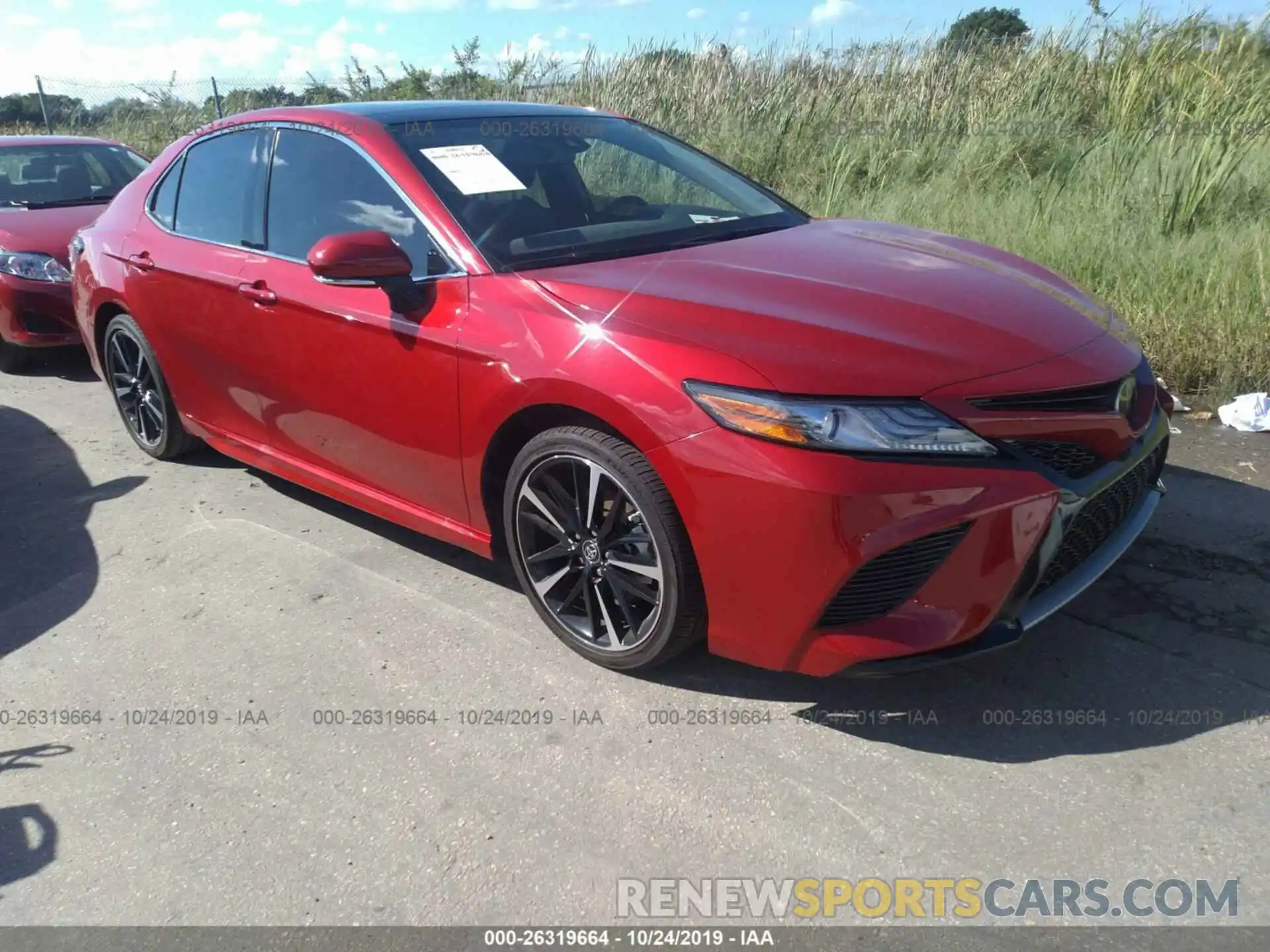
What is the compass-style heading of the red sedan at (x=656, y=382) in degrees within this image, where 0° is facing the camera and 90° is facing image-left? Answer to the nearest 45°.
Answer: approximately 315°

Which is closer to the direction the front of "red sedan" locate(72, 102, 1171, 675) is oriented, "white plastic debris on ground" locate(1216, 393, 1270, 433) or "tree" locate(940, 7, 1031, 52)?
the white plastic debris on ground

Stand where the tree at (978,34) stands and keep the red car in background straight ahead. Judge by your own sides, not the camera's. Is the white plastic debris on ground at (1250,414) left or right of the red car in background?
left

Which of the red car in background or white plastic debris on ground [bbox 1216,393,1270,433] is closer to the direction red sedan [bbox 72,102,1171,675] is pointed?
the white plastic debris on ground

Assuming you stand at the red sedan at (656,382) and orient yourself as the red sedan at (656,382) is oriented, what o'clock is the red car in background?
The red car in background is roughly at 6 o'clock from the red sedan.

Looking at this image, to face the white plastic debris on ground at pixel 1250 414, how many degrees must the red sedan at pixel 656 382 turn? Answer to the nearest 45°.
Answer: approximately 90° to its left

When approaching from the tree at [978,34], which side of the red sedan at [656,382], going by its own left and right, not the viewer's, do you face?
left
